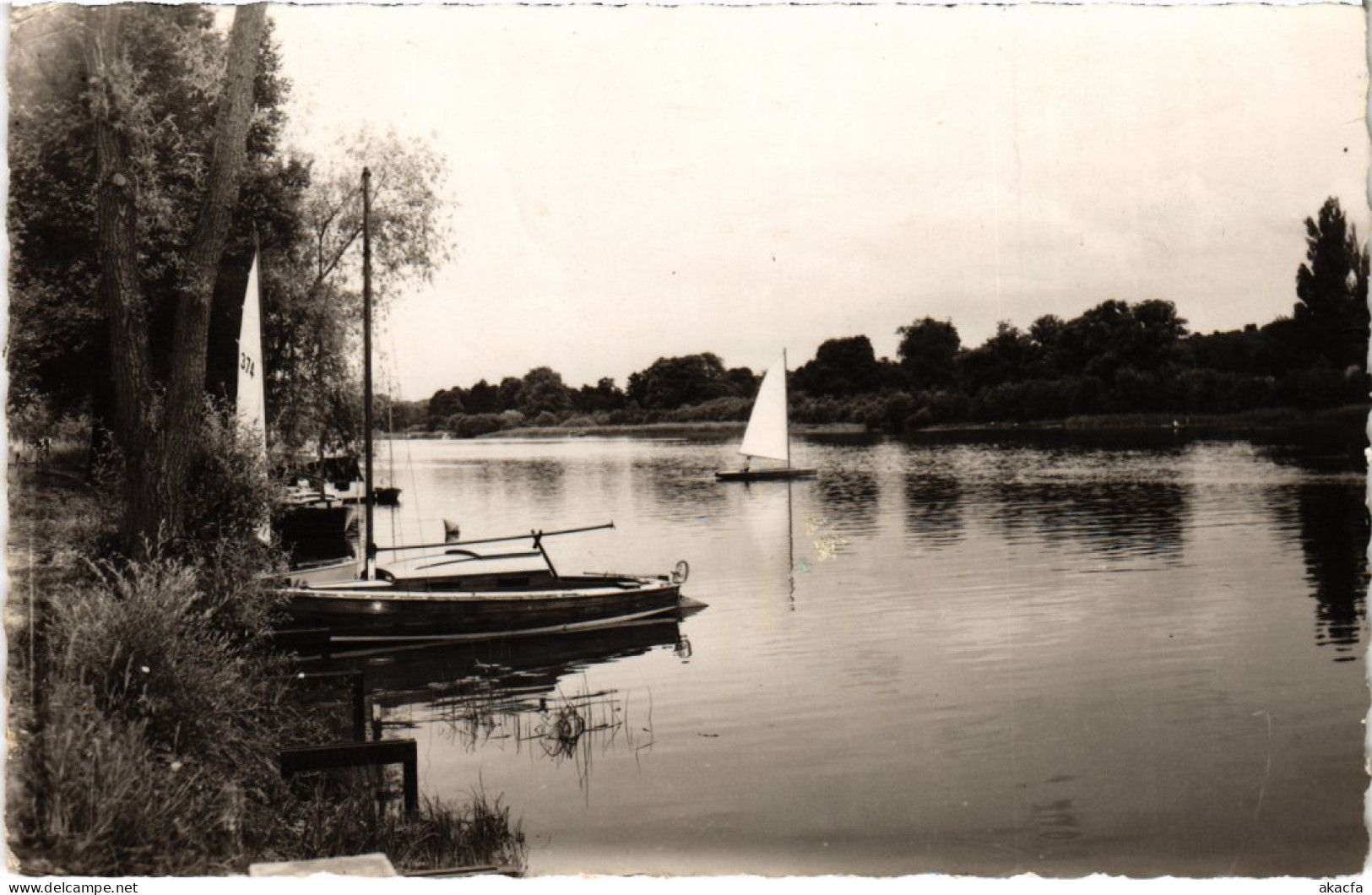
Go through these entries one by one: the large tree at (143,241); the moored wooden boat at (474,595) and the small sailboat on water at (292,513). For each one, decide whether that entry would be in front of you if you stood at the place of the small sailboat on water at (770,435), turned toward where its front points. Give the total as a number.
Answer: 0

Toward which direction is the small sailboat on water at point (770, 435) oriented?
to the viewer's right

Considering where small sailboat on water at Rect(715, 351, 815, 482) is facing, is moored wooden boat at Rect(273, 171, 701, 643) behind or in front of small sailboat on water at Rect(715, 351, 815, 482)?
behind

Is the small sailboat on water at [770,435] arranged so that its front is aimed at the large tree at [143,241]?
no

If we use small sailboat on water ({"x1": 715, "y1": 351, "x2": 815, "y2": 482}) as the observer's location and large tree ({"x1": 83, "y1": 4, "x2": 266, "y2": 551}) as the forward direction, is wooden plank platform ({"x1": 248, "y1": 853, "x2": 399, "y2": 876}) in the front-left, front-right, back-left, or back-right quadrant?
front-left

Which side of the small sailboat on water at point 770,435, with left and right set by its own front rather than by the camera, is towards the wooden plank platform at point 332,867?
right

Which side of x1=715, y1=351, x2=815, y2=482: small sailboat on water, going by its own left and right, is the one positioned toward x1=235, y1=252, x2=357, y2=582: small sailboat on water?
right

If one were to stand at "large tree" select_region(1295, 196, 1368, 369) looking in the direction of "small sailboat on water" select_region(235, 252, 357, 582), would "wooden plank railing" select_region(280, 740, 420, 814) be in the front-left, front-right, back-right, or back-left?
front-left

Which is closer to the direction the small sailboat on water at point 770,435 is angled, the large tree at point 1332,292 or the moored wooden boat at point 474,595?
the large tree

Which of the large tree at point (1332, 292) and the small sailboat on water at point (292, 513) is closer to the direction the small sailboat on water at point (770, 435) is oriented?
the large tree

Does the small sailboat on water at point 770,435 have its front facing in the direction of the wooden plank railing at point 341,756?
no

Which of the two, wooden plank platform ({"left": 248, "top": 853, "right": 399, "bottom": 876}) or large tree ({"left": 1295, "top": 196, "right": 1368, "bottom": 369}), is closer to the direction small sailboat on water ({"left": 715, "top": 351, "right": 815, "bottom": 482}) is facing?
the large tree
